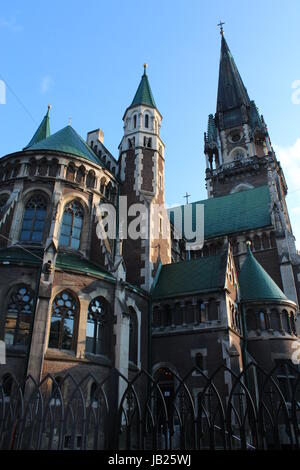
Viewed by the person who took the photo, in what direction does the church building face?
facing away from the viewer and to the right of the viewer
